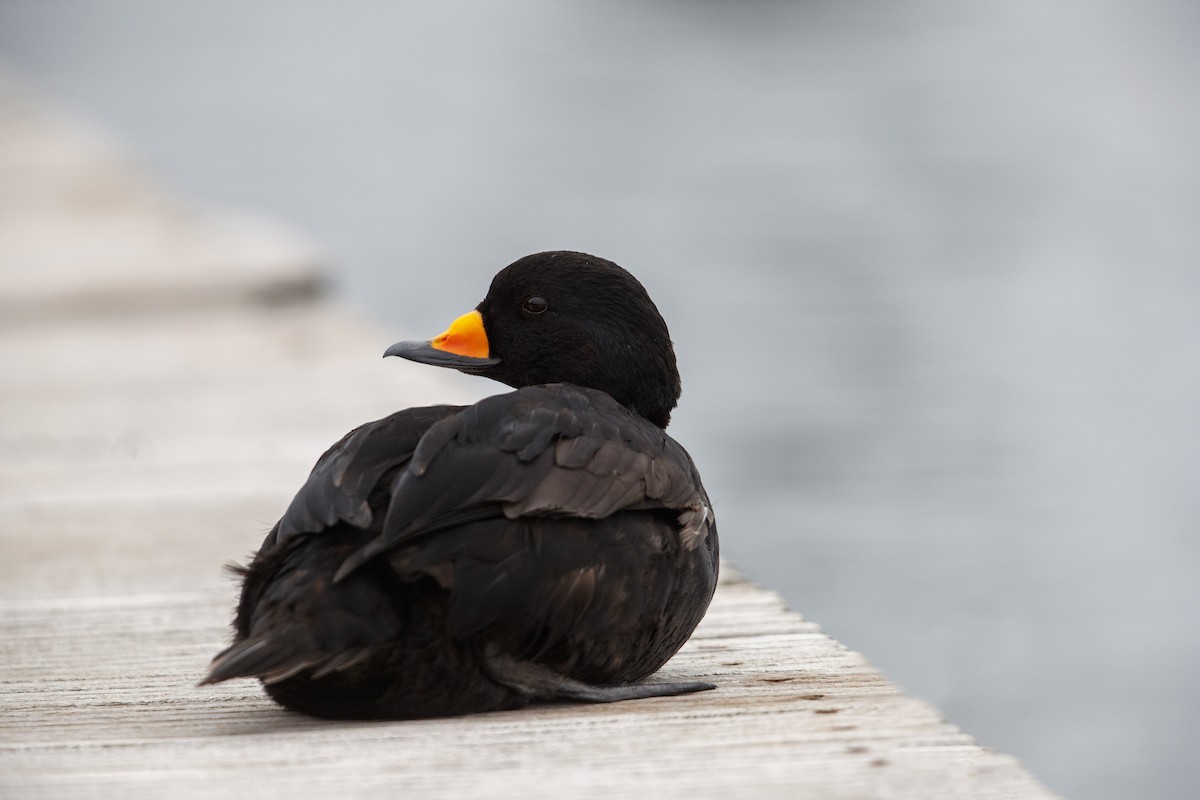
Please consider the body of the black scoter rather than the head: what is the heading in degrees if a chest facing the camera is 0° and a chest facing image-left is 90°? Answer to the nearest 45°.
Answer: approximately 225°
